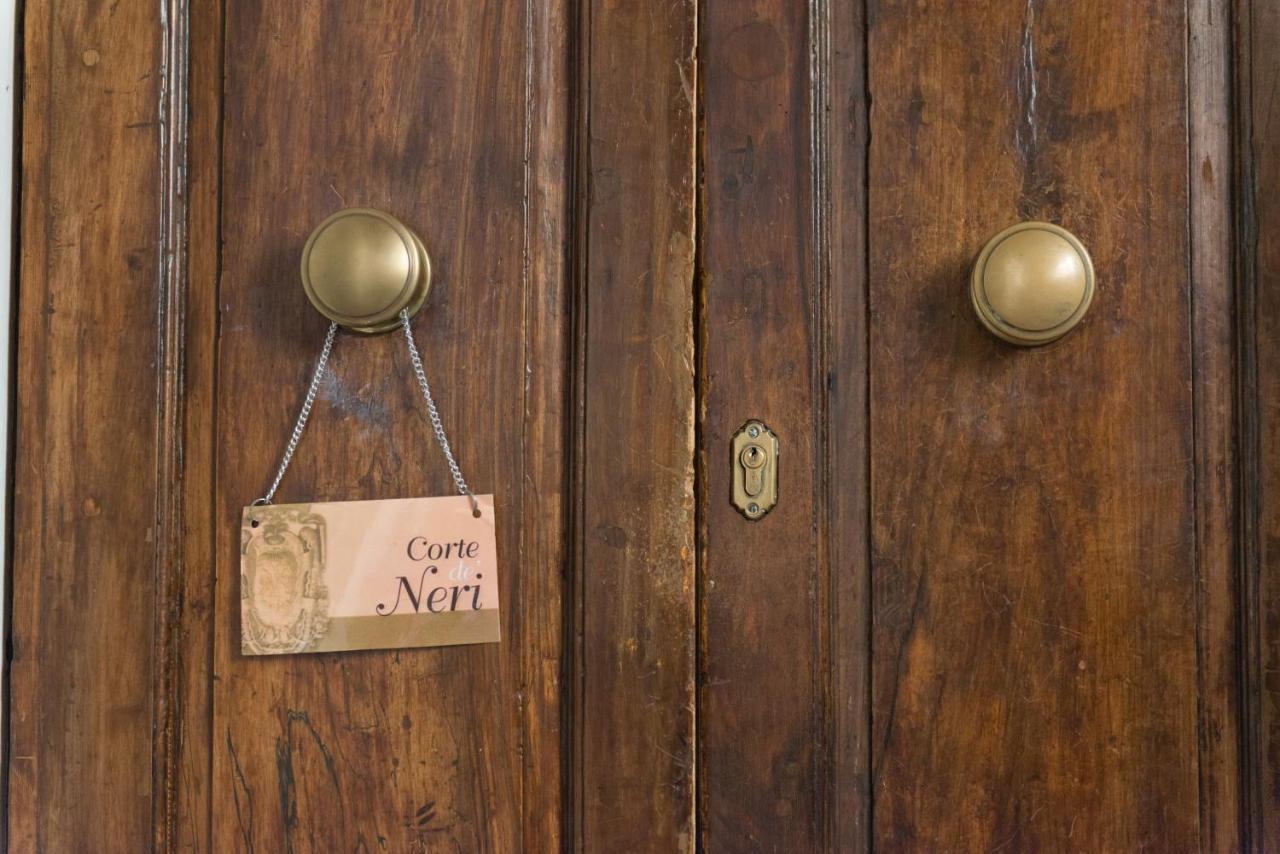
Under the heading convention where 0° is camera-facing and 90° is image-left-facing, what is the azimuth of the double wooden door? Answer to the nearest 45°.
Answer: approximately 0°

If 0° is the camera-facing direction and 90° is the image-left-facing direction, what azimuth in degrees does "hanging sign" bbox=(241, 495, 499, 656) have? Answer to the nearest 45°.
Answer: approximately 0°
